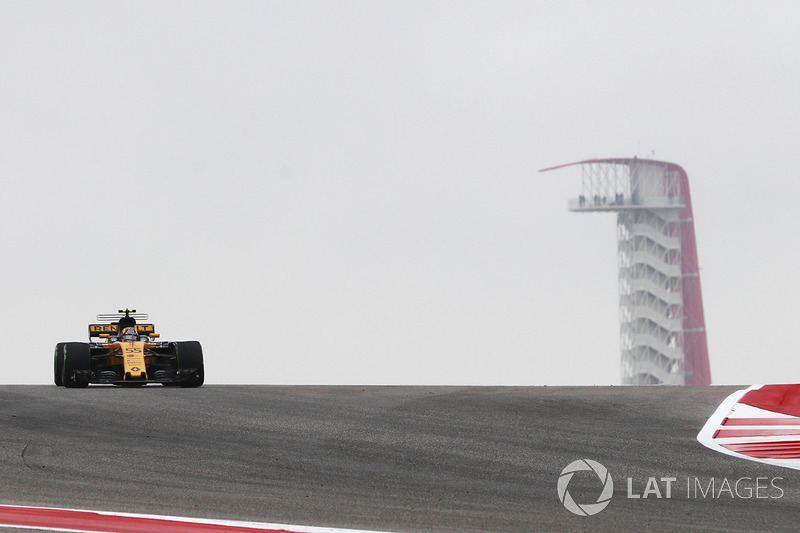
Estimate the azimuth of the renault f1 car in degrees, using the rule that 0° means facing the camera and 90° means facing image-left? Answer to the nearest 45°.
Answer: approximately 0°
